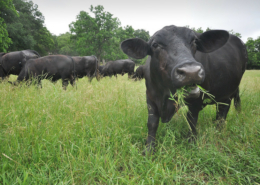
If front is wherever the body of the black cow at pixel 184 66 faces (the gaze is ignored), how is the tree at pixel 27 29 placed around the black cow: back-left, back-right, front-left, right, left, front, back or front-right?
right

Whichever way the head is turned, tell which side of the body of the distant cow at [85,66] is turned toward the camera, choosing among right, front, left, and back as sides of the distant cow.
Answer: left

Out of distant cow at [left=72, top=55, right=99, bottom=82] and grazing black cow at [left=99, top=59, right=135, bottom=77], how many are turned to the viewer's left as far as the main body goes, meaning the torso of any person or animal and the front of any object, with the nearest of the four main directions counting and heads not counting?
2

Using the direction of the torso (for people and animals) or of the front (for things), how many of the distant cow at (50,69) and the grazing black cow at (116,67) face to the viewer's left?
2

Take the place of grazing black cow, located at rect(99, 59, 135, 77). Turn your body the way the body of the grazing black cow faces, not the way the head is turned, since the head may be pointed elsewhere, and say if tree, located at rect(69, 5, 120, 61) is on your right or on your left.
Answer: on your right

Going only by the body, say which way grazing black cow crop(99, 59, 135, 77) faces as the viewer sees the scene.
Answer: to the viewer's left

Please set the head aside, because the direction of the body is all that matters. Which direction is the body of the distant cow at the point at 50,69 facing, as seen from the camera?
to the viewer's left

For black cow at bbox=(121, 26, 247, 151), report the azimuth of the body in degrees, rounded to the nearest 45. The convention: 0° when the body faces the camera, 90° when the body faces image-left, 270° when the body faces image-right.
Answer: approximately 45°
